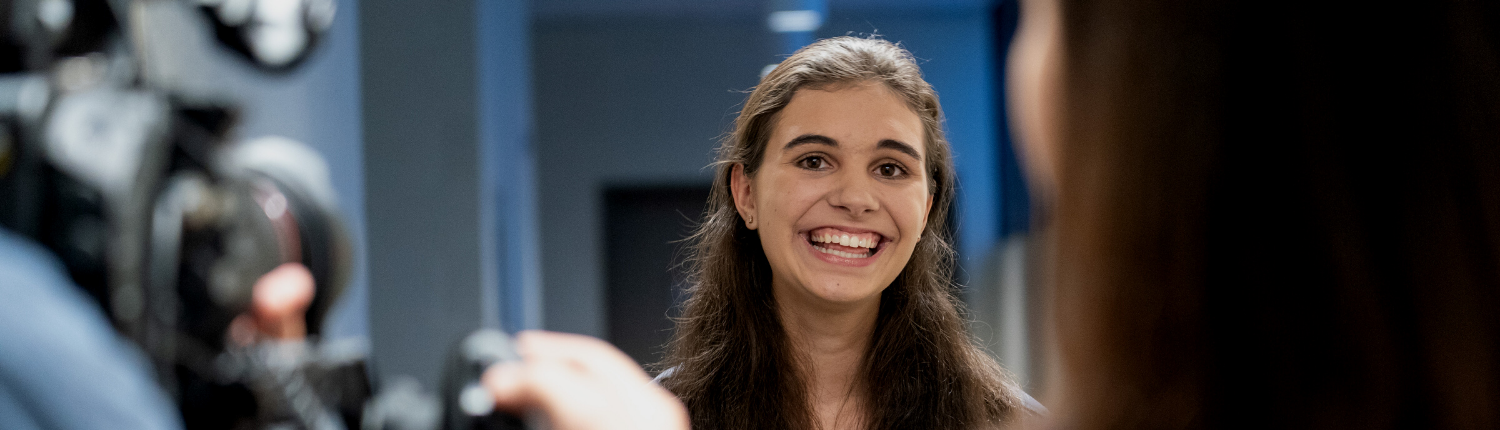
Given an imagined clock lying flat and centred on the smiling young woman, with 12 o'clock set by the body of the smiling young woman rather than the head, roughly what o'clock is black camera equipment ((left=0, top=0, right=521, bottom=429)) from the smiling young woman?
The black camera equipment is roughly at 1 o'clock from the smiling young woman.

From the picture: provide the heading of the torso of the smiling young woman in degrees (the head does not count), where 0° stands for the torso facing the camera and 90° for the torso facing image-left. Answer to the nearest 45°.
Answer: approximately 0°
